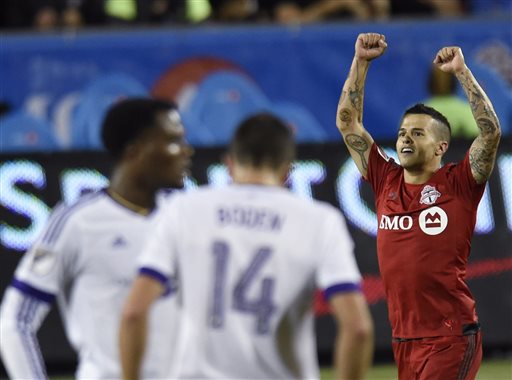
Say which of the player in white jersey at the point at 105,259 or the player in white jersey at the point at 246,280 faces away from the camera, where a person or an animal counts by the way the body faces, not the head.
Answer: the player in white jersey at the point at 246,280

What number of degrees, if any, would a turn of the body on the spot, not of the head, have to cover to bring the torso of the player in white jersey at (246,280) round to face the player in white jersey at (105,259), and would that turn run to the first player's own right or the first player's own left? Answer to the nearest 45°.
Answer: approximately 45° to the first player's own left

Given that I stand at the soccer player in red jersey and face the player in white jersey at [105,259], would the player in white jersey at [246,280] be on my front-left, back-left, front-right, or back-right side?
front-left

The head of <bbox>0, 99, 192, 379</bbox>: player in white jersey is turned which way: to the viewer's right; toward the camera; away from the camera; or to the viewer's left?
to the viewer's right

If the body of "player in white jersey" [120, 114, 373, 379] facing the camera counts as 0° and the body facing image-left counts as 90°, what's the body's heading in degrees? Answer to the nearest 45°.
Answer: approximately 180°

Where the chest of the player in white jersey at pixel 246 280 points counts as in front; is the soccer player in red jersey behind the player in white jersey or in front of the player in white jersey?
in front

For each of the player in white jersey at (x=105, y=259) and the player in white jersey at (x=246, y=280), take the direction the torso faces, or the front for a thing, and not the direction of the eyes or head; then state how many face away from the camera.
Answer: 1

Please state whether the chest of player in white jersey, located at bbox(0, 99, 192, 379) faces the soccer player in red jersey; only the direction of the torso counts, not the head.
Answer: no

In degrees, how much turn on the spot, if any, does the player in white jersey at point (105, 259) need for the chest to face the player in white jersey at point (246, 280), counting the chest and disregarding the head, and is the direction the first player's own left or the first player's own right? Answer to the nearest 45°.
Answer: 0° — they already face them

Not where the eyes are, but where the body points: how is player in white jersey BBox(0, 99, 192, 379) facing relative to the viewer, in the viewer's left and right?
facing the viewer and to the right of the viewer

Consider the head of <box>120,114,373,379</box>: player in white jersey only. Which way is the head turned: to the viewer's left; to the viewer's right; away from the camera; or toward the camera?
away from the camera
